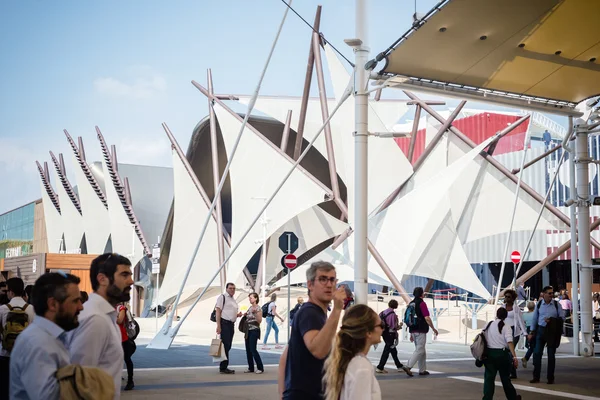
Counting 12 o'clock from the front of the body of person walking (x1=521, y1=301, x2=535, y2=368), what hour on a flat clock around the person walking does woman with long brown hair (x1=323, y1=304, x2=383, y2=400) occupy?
The woman with long brown hair is roughly at 3 o'clock from the person walking.

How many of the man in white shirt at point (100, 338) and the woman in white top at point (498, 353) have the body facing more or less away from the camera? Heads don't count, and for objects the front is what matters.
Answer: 1

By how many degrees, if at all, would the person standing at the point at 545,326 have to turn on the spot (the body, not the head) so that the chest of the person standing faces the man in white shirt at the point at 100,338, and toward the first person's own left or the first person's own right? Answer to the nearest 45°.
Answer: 0° — they already face them

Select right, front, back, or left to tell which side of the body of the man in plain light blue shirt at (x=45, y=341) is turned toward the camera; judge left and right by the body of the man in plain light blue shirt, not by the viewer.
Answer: right

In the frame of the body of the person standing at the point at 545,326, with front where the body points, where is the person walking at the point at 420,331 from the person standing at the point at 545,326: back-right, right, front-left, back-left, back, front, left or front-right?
right

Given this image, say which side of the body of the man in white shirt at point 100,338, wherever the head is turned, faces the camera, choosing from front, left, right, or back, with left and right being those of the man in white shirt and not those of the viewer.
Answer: right

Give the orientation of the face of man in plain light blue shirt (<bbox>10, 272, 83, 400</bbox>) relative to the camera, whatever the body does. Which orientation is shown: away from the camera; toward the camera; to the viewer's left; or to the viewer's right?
to the viewer's right
